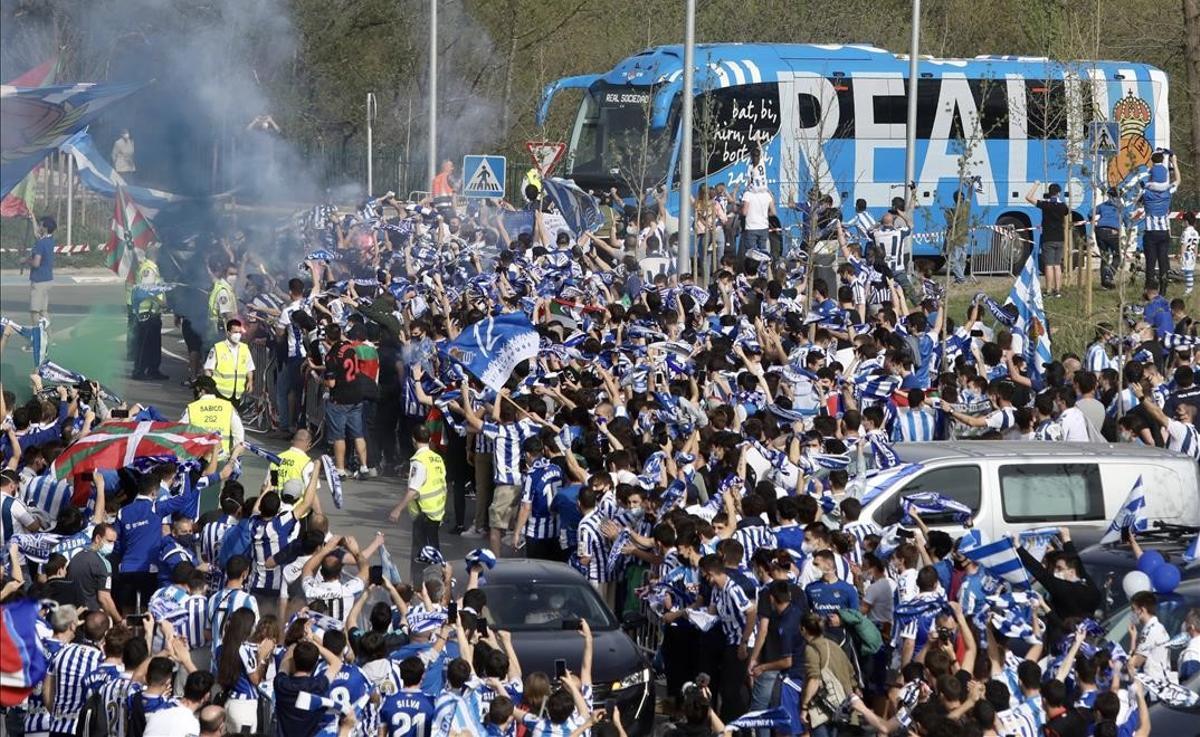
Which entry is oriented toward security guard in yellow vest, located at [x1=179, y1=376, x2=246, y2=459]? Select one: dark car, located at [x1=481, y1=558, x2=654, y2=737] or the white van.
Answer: the white van

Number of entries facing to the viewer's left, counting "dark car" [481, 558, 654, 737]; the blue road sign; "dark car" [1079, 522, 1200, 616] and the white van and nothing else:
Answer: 2

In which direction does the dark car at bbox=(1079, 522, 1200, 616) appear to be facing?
to the viewer's left

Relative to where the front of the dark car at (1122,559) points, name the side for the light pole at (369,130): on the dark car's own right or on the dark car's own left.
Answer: on the dark car's own right

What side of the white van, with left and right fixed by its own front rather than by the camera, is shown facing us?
left

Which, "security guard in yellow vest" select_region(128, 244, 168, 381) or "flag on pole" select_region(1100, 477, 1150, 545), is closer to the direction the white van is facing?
the security guard in yellow vest

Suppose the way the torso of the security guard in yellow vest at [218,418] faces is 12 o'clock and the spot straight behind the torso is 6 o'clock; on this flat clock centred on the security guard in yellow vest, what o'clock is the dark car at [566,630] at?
The dark car is roughly at 5 o'clock from the security guard in yellow vest.

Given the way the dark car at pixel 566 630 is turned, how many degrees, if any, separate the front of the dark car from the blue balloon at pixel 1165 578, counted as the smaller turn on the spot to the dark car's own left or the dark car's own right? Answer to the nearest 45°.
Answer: approximately 45° to the dark car's own left

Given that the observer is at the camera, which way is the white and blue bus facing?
facing the viewer and to the left of the viewer

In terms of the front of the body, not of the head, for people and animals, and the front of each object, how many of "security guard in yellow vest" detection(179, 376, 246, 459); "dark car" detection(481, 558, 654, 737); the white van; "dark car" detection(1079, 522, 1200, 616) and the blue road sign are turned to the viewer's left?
2

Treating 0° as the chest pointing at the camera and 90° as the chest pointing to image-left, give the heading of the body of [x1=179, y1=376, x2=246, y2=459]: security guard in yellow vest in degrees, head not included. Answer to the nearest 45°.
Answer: approximately 180°

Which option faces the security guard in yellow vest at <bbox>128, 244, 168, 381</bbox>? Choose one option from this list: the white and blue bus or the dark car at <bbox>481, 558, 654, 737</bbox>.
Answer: the white and blue bus

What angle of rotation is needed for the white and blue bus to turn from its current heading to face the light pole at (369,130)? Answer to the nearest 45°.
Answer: approximately 45° to its right
